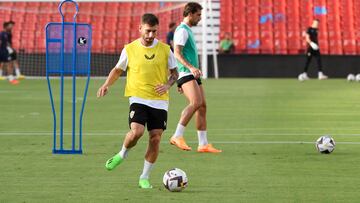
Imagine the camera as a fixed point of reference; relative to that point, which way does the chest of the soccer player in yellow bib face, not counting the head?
toward the camera

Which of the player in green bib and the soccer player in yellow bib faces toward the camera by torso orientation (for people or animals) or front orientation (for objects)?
the soccer player in yellow bib

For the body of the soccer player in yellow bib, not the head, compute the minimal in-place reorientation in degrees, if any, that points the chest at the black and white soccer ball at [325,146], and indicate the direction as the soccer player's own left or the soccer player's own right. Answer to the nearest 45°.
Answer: approximately 135° to the soccer player's own left

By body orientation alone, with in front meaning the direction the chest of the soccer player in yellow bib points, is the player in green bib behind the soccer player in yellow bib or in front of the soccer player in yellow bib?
behind
